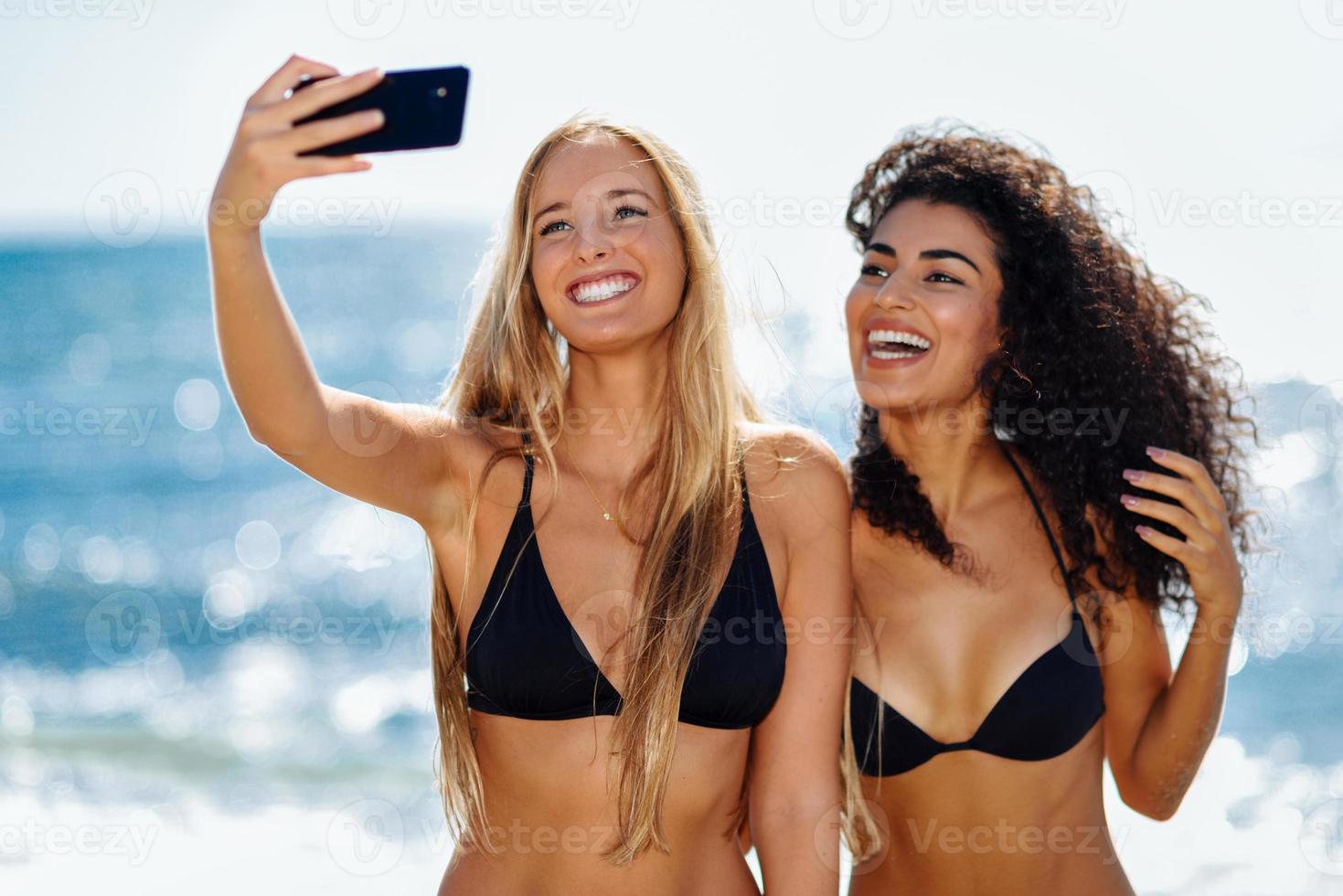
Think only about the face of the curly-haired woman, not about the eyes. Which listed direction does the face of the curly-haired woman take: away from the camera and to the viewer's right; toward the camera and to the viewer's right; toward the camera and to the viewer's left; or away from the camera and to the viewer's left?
toward the camera and to the viewer's left

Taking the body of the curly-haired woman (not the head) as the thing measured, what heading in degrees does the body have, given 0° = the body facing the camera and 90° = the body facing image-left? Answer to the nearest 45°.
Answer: approximately 45°

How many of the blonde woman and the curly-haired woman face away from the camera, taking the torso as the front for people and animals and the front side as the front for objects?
0

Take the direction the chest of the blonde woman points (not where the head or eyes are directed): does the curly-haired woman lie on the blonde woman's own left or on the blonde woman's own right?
on the blonde woman's own left

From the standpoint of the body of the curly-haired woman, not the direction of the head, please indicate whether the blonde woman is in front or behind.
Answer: in front

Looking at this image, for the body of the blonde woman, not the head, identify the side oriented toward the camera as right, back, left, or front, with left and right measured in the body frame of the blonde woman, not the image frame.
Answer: front
